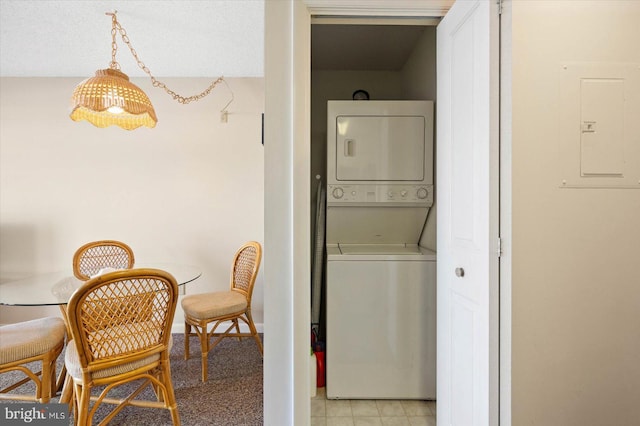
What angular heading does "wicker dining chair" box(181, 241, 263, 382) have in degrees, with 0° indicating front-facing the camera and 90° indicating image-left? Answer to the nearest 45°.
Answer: approximately 45°

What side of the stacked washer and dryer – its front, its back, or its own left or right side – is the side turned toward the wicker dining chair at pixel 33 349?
right

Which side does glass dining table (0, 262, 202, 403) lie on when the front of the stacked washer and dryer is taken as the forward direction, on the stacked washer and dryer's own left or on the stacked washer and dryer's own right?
on the stacked washer and dryer's own right

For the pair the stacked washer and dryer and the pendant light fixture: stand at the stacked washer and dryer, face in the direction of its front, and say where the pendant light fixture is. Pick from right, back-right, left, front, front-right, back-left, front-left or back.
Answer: right

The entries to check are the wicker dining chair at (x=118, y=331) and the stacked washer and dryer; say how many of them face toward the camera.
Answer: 1

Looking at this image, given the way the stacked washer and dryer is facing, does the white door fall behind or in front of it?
in front

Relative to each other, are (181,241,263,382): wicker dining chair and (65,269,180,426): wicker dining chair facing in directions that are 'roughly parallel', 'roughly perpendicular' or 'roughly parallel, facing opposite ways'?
roughly perpendicular

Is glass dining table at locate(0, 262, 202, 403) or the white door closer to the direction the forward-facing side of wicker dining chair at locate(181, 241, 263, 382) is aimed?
the glass dining table

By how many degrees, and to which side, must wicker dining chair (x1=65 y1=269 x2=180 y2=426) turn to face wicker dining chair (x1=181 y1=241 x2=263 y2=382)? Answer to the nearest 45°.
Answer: approximately 90° to its right
